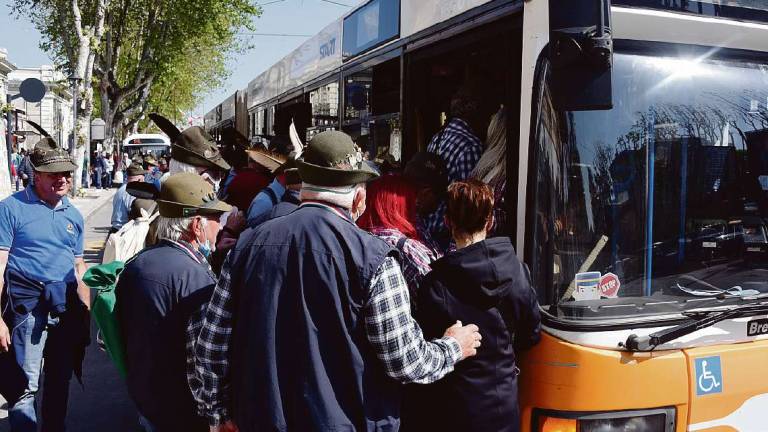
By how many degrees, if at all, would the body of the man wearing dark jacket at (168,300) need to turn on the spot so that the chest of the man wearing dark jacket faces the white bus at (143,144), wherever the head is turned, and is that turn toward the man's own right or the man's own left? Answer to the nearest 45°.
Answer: approximately 45° to the man's own left

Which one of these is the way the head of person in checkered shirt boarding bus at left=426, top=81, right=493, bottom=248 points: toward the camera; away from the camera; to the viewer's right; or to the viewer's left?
away from the camera

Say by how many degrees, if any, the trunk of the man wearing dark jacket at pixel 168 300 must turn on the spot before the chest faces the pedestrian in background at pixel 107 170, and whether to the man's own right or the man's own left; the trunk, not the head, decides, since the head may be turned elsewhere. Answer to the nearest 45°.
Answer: approximately 45° to the man's own left

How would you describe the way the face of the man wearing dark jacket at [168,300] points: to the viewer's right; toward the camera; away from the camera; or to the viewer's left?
to the viewer's right

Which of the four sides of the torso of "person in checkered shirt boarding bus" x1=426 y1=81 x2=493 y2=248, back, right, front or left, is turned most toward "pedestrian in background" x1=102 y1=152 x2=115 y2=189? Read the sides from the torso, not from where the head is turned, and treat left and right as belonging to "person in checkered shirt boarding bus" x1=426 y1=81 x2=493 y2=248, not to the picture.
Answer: left

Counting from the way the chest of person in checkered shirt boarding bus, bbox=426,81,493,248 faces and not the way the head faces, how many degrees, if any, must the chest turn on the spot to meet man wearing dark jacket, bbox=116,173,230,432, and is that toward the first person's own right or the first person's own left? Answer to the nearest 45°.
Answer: approximately 180°

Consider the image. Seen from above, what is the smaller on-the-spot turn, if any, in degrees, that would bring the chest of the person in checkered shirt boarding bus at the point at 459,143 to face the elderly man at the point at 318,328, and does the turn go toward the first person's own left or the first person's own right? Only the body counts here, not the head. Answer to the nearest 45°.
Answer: approximately 135° to the first person's own right

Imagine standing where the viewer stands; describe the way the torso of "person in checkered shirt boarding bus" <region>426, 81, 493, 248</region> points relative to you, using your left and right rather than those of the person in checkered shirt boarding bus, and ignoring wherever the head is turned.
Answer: facing away from the viewer and to the right of the viewer

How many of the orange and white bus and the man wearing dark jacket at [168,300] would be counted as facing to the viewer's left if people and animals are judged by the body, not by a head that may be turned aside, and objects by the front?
0

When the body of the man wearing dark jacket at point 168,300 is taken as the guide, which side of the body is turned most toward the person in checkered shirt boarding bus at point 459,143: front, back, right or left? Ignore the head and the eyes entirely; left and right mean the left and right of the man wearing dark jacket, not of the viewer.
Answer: front

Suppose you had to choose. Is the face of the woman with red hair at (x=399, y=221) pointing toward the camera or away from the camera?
away from the camera
